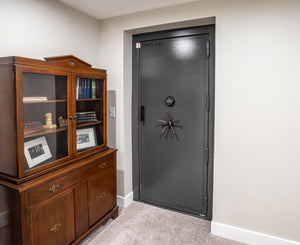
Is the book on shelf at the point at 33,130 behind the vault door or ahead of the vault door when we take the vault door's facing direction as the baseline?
ahead

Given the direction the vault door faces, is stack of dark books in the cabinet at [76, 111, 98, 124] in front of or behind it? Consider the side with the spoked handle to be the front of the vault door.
in front

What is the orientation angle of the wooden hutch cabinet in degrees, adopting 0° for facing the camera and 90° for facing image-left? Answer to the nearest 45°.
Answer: approximately 315°

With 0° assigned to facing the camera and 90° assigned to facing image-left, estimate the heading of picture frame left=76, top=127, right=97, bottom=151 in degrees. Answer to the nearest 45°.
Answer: approximately 315°

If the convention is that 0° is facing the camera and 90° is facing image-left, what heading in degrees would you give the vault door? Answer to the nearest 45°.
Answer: approximately 45°

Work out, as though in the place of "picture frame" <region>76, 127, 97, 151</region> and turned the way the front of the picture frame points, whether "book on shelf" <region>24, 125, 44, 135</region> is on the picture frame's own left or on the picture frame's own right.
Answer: on the picture frame's own right

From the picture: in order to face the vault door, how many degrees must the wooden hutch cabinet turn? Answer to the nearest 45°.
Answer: approximately 45° to its left
